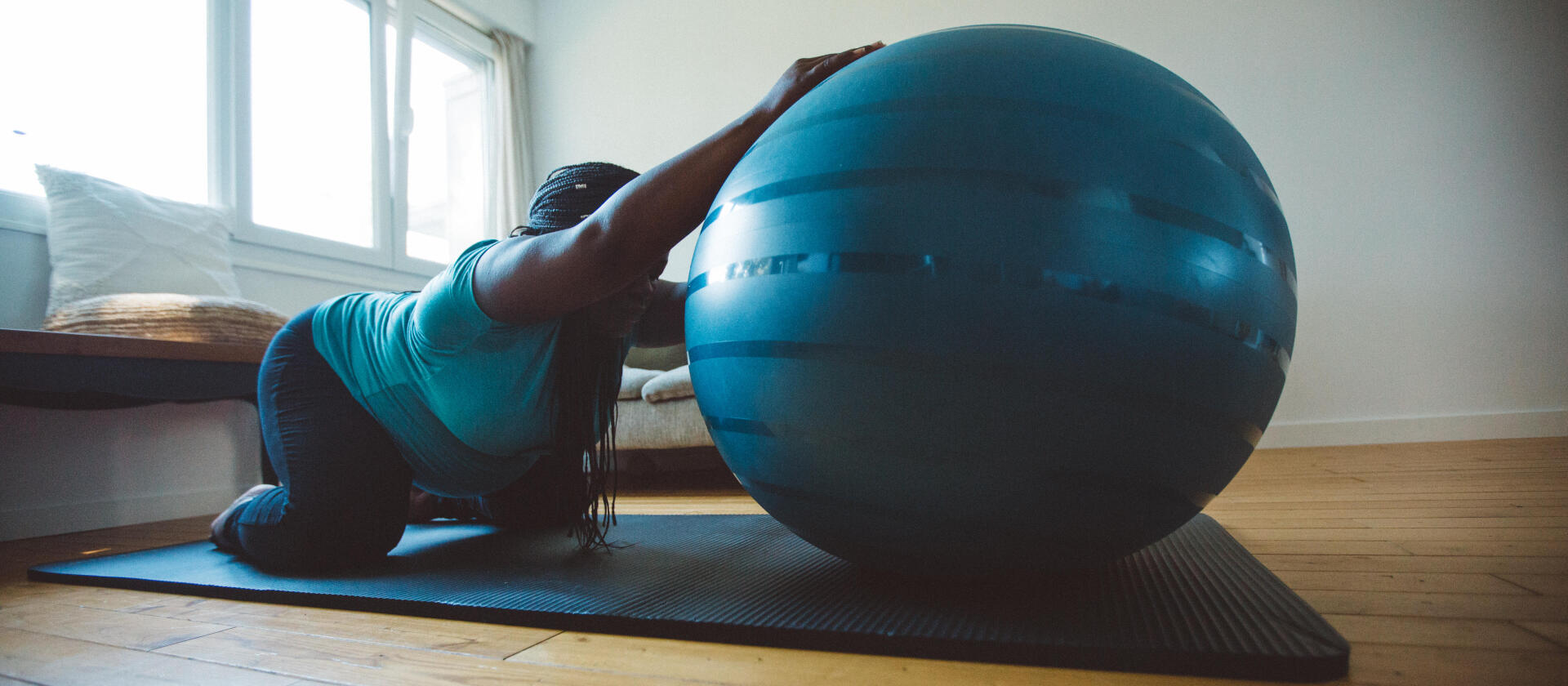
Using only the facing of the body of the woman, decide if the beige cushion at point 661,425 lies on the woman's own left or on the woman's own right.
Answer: on the woman's own left

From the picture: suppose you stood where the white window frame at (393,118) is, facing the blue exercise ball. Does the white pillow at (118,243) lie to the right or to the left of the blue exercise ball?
right

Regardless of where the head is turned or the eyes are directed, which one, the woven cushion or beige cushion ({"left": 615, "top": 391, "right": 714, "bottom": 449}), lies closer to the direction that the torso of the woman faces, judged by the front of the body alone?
the beige cushion

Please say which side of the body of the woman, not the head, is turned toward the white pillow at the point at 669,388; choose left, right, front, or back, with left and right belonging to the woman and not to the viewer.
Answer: left

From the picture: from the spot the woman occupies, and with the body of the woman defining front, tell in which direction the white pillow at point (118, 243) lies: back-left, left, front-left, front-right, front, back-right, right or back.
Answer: back-left

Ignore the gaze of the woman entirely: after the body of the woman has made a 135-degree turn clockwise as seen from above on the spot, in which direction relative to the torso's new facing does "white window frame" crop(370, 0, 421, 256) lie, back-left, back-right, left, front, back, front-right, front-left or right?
back-right

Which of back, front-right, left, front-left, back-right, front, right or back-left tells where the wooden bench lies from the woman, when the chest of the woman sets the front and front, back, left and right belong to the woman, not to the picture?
back-left

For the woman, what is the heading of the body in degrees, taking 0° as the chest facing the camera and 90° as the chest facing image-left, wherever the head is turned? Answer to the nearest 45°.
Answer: approximately 270°

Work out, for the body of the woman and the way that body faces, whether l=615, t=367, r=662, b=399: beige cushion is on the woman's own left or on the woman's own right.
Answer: on the woman's own left

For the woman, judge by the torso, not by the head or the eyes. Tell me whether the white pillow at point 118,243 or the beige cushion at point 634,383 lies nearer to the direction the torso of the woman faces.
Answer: the beige cushion

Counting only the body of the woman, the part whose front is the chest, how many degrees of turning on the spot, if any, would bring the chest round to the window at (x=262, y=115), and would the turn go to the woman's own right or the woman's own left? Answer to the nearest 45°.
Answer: approximately 135° to the woman's own left

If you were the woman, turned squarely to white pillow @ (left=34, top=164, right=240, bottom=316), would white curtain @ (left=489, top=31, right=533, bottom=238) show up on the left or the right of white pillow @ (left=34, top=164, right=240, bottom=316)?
right

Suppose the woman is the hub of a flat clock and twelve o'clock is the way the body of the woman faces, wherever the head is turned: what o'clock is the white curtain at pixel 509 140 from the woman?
The white curtain is roughly at 9 o'clock from the woman.

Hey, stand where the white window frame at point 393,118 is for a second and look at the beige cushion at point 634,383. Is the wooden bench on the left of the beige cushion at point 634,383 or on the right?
right
